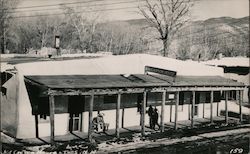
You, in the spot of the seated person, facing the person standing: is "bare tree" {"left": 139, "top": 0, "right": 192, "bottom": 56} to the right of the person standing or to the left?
left

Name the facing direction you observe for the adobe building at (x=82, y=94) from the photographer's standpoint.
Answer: facing the viewer and to the right of the viewer

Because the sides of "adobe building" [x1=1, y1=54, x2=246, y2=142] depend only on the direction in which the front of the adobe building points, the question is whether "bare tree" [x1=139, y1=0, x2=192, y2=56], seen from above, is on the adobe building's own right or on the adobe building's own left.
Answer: on the adobe building's own left
